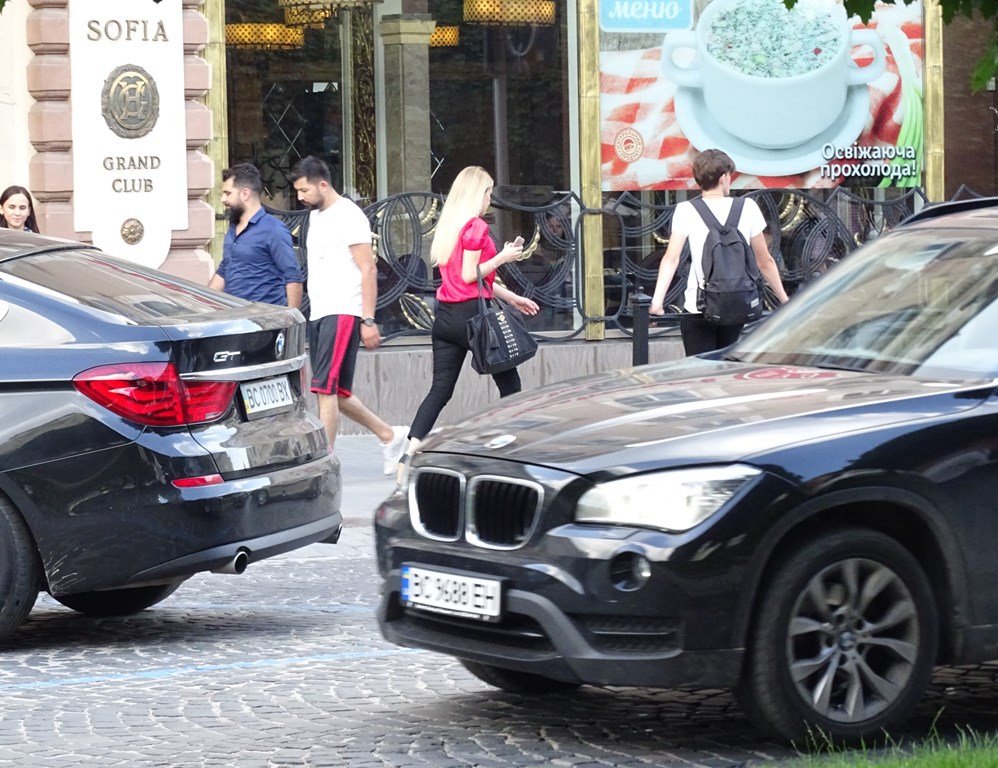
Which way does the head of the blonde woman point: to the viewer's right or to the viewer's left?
to the viewer's right

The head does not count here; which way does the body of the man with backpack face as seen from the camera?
away from the camera

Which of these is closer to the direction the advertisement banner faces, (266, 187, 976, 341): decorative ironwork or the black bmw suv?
the black bmw suv

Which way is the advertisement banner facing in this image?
toward the camera

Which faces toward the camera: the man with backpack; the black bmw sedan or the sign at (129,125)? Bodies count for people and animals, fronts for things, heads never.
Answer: the sign

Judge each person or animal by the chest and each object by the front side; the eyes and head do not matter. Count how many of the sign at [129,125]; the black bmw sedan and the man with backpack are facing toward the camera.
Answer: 1

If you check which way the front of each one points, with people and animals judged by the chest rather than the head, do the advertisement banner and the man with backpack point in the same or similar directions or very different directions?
very different directions

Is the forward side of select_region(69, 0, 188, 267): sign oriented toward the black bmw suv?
yes

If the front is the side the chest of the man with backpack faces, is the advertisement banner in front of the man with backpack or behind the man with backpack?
in front

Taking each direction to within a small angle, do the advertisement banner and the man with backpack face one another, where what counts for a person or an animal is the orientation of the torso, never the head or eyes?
yes

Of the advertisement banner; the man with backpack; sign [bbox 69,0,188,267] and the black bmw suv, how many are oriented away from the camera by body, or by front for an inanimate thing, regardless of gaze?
1

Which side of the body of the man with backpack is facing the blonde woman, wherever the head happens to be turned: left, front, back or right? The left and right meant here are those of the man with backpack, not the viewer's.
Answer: left

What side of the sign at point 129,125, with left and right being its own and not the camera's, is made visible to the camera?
front

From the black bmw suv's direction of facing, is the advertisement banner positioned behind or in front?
behind

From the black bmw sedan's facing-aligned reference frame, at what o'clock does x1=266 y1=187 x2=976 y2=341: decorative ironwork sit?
The decorative ironwork is roughly at 2 o'clock from the black bmw sedan.

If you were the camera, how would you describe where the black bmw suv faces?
facing the viewer and to the left of the viewer

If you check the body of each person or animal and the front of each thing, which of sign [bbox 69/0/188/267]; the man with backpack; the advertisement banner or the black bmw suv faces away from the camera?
the man with backpack
